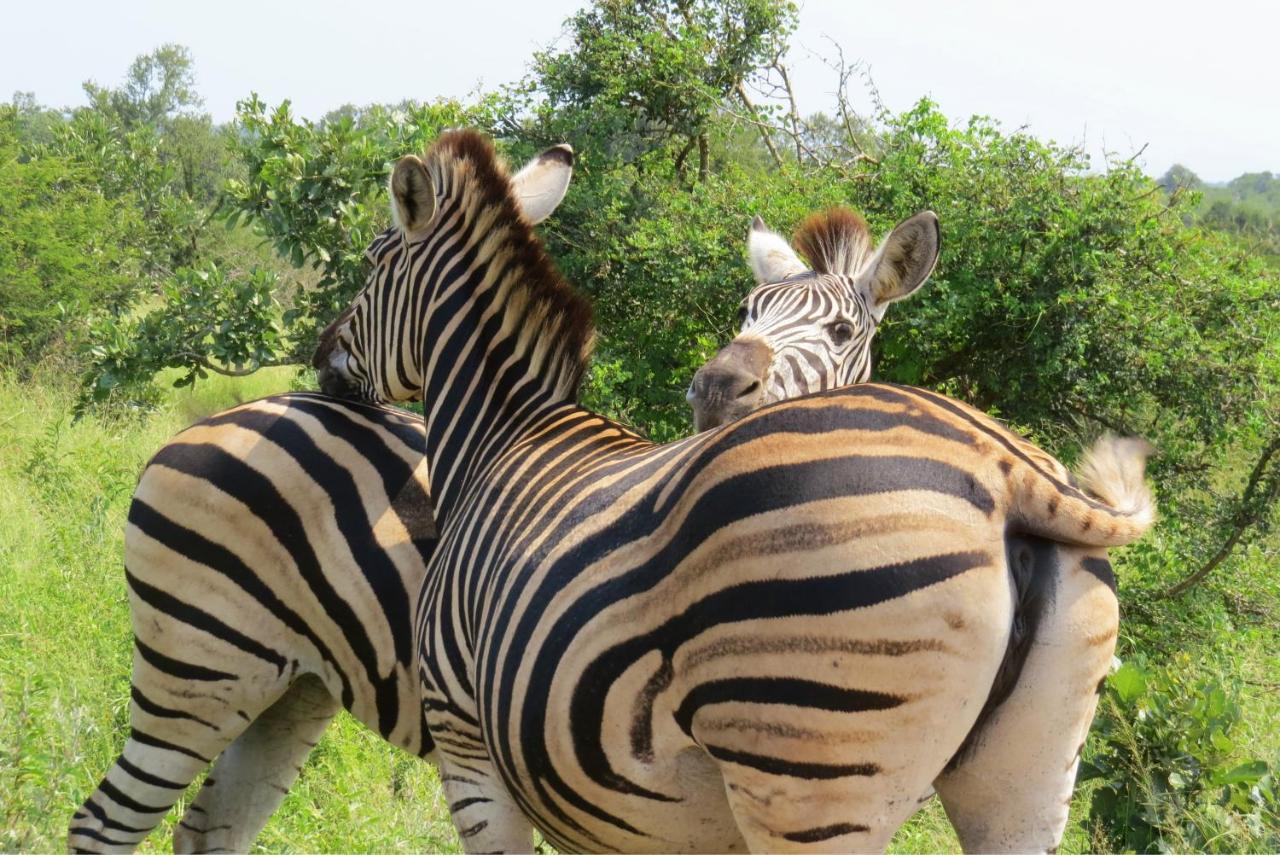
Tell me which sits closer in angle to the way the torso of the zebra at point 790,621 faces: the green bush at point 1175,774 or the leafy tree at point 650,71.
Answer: the leafy tree

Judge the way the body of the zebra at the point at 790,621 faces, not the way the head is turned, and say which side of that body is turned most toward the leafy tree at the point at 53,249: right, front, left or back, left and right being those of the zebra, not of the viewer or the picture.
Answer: front

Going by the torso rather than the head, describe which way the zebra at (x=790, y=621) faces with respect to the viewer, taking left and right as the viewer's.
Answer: facing away from the viewer and to the left of the viewer

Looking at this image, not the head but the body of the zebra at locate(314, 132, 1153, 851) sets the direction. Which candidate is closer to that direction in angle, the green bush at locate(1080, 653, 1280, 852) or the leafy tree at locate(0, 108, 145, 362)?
the leafy tree

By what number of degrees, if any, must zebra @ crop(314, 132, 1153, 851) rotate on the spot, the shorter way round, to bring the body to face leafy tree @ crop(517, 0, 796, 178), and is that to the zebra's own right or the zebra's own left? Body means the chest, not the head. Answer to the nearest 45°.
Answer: approximately 45° to the zebra's own right

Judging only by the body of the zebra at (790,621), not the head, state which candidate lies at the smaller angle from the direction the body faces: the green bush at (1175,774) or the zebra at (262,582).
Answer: the zebra

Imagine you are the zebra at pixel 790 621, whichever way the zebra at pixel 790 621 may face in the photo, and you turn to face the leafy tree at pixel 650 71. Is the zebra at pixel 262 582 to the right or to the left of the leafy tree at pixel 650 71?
left

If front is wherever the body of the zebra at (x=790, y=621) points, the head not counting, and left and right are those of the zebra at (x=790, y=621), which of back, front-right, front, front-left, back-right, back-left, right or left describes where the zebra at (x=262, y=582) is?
front
